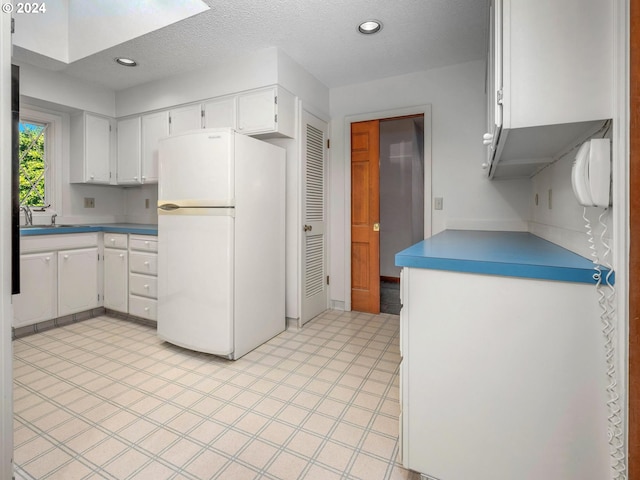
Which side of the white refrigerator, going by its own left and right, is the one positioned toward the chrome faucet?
right

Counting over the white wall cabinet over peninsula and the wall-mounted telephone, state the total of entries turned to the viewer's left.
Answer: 2

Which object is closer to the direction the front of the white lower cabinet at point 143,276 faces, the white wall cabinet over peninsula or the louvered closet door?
the white wall cabinet over peninsula

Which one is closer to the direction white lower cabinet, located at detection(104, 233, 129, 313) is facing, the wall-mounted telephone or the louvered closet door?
the wall-mounted telephone

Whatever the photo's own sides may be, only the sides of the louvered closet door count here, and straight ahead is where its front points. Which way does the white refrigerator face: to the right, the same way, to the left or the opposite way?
to the right
